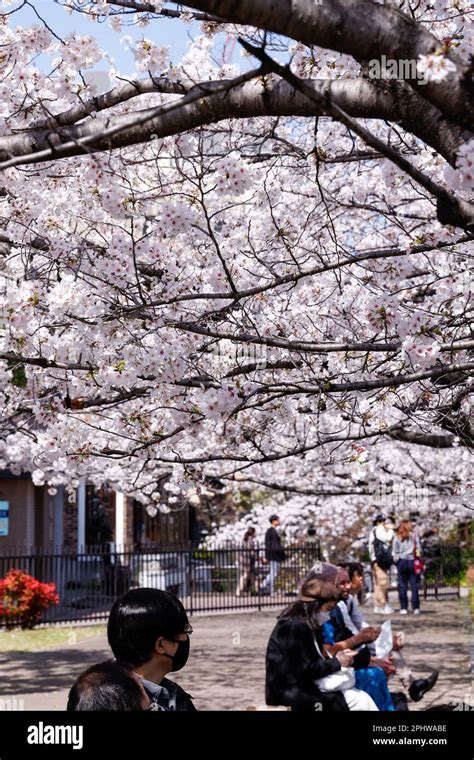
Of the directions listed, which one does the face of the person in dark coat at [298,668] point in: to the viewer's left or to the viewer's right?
to the viewer's right

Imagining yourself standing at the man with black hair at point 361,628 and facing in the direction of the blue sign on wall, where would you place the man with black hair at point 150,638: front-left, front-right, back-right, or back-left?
back-left

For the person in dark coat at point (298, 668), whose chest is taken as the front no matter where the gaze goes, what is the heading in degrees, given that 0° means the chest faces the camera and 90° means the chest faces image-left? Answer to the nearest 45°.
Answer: approximately 270°
